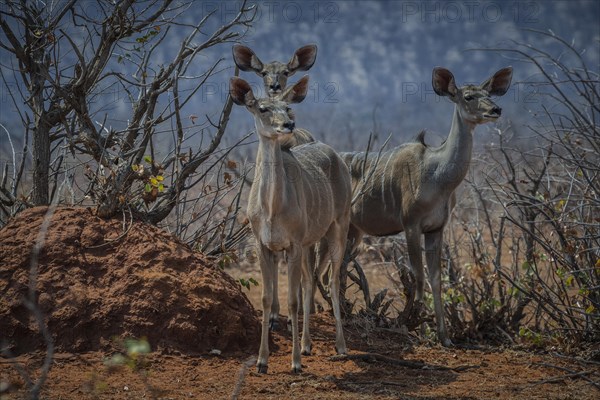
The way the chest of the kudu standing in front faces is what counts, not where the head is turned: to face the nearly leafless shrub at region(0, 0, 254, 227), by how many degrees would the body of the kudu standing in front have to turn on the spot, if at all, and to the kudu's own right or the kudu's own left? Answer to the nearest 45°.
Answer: approximately 45° to the kudu's own right

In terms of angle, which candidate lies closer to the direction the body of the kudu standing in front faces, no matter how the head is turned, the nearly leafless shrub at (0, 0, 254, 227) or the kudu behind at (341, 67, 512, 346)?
the nearly leafless shrub

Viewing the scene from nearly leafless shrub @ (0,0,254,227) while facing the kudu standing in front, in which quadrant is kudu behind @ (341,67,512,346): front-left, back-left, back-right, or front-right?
front-left

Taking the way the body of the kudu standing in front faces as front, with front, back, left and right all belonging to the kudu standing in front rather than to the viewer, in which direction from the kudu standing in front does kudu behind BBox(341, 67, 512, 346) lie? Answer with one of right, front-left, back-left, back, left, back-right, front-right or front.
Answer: back

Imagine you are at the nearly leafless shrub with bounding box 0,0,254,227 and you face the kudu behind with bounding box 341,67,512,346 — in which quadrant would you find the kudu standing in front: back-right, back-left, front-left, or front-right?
front-right

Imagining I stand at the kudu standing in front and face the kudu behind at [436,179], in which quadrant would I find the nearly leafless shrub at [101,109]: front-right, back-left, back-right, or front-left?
back-left

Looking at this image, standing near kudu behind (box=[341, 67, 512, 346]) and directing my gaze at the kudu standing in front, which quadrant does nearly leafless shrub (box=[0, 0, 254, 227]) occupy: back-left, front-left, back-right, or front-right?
front-right

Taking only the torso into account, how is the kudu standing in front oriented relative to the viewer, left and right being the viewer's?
facing the viewer and to the left of the viewer
